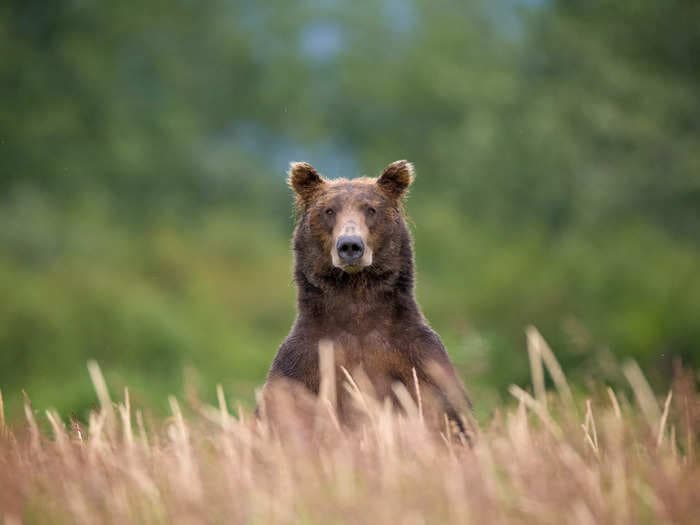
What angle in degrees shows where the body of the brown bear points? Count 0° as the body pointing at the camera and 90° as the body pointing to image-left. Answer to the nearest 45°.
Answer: approximately 0°
